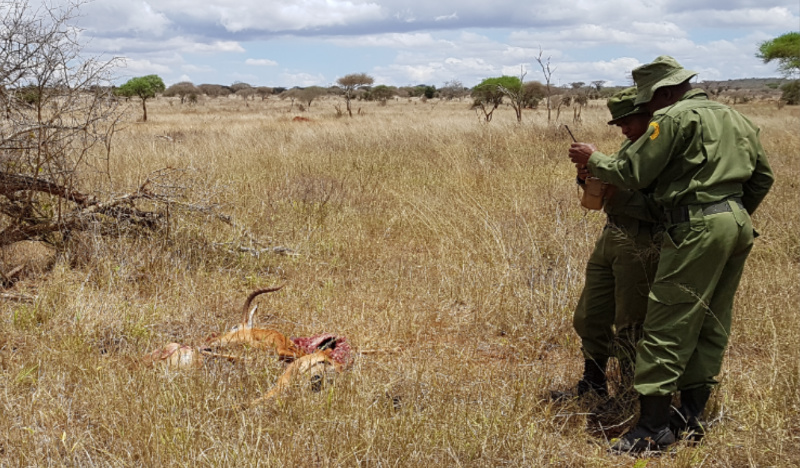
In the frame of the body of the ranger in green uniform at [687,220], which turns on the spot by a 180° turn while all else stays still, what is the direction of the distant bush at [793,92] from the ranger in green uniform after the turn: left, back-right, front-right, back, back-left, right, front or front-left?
back-left

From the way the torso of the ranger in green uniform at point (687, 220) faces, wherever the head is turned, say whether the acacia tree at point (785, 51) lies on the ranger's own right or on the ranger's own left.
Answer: on the ranger's own right

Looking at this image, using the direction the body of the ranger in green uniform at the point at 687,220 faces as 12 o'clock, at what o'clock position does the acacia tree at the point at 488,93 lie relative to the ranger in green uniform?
The acacia tree is roughly at 1 o'clock from the ranger in green uniform.

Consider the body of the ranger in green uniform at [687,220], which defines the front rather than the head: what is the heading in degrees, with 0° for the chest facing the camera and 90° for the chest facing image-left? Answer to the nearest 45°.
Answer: approximately 135°

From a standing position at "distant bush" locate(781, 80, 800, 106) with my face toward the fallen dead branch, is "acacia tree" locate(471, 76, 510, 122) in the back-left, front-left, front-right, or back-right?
front-right
